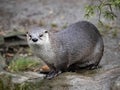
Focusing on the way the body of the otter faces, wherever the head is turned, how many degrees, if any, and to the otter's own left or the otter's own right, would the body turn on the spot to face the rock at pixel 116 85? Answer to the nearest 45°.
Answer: approximately 90° to the otter's own left

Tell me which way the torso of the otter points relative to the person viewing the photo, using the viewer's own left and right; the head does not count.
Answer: facing the viewer and to the left of the viewer
